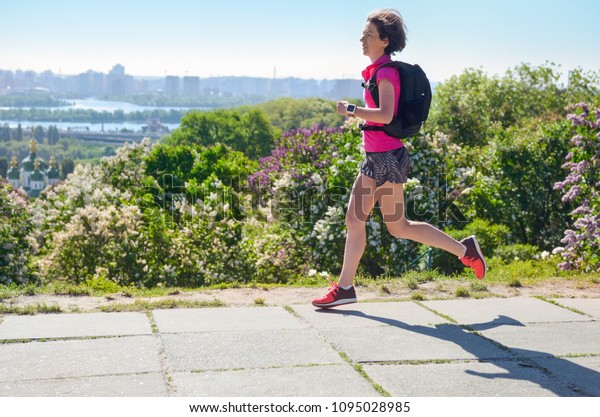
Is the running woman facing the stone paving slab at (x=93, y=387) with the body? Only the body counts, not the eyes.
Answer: no

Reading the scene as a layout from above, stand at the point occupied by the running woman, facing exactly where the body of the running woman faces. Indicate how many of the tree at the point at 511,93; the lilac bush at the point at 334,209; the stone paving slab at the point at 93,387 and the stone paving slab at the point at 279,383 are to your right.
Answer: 2

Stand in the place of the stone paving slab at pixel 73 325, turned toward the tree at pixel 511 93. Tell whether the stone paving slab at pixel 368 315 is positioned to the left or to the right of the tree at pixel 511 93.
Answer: right

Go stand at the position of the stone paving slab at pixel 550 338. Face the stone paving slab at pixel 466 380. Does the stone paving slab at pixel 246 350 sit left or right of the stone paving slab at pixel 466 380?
right

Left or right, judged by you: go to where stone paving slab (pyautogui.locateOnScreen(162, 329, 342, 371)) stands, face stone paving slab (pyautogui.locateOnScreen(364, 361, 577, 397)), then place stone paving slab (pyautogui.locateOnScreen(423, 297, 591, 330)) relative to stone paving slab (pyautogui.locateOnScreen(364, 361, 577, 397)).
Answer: left

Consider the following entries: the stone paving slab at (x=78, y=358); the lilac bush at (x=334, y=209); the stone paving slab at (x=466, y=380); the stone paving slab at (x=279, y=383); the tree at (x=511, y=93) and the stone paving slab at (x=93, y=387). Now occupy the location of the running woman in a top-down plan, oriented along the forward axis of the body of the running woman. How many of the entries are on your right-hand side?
2

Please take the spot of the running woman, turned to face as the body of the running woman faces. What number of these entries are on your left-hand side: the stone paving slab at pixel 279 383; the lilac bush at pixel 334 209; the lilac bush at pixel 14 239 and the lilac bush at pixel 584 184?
1

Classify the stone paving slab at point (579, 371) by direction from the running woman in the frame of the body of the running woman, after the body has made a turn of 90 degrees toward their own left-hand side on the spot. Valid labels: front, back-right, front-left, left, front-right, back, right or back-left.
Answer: front-left

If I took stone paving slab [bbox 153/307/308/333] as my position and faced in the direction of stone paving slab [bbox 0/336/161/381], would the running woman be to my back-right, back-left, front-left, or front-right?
back-left

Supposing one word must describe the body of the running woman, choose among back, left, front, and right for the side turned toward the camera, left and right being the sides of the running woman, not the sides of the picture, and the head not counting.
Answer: left

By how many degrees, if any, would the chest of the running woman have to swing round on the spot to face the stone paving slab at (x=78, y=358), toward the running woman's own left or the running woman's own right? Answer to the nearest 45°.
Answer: approximately 45° to the running woman's own left

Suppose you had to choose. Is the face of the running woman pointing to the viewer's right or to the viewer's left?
to the viewer's left
